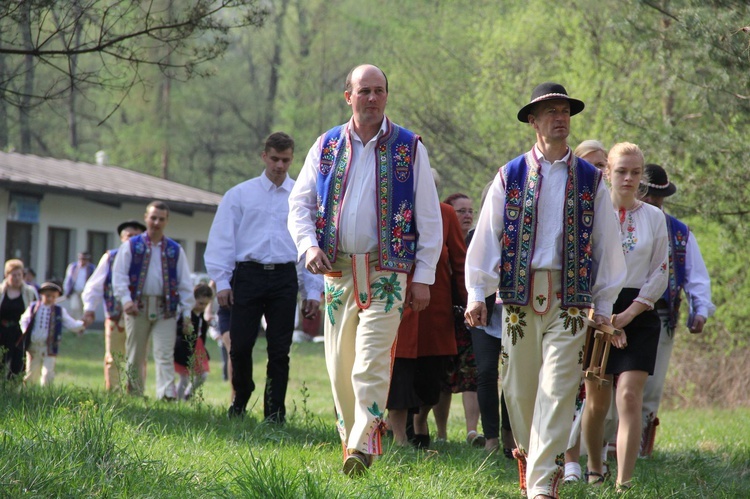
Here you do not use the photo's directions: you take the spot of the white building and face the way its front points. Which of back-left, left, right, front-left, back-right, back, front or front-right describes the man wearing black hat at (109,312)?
front-right

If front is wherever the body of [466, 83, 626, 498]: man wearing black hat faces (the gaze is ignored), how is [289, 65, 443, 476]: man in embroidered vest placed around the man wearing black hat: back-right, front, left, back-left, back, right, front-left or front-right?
right

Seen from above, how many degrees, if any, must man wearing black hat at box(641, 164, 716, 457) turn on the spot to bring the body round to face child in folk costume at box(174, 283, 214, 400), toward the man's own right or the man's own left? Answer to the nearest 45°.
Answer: approximately 90° to the man's own right

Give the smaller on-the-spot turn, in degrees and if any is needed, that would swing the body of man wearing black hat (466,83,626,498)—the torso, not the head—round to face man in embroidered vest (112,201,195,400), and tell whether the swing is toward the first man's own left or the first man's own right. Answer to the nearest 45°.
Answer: approximately 135° to the first man's own right

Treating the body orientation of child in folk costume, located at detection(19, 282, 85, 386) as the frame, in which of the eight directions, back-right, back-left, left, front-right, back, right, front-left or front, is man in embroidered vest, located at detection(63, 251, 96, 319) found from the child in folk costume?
back

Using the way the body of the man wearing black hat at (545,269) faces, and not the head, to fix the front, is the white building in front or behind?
behind

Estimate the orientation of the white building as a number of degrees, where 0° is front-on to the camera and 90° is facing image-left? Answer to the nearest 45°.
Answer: approximately 315°

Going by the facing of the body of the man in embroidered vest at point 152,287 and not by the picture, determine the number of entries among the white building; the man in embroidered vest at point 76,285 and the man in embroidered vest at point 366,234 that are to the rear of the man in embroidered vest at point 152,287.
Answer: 2

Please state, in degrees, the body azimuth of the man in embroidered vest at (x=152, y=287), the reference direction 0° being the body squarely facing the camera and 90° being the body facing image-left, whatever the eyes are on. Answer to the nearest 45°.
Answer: approximately 0°

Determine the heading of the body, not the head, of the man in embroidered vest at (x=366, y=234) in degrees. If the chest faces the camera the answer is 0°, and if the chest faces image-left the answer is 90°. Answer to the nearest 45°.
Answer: approximately 0°

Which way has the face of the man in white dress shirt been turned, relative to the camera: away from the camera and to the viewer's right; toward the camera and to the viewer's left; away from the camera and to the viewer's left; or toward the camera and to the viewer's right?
toward the camera and to the viewer's right

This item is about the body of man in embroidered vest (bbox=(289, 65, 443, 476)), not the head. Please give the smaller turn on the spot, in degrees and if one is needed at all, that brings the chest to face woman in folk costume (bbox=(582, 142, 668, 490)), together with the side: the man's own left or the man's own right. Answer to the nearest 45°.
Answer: approximately 90° to the man's own left

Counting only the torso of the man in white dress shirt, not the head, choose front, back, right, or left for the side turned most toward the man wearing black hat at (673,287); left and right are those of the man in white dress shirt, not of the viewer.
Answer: left
